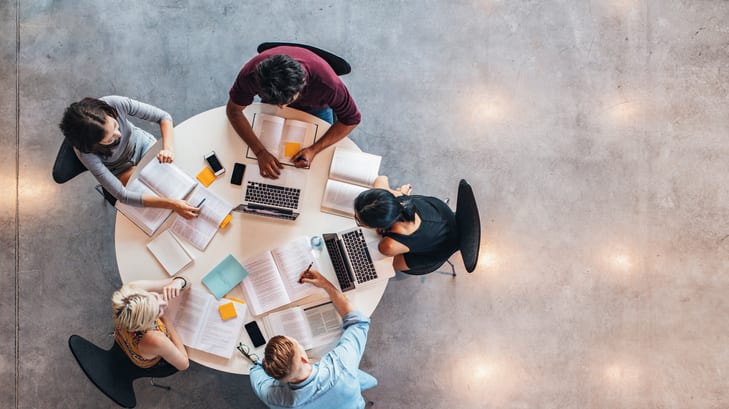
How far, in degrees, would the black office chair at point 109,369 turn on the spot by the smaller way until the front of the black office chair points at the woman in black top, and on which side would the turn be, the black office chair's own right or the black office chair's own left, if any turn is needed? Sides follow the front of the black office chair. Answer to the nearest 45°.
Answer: approximately 45° to the black office chair's own right

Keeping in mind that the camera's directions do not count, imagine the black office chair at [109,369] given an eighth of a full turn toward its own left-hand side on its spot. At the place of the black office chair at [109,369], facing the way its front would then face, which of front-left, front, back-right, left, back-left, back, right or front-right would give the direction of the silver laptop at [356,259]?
right

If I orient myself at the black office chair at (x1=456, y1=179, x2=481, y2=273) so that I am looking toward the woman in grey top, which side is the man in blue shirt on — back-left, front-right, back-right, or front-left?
front-left

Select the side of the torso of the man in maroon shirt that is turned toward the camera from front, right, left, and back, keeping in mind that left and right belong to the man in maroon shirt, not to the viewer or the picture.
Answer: front

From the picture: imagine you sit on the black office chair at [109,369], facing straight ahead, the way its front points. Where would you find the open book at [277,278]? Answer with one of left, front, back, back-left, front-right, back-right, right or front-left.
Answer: front-right

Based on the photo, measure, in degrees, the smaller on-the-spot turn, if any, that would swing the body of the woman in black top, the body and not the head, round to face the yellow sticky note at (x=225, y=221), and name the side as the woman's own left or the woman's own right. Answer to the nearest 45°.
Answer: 0° — they already face it

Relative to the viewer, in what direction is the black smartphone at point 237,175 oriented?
toward the camera

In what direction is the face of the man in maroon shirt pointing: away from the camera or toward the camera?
toward the camera

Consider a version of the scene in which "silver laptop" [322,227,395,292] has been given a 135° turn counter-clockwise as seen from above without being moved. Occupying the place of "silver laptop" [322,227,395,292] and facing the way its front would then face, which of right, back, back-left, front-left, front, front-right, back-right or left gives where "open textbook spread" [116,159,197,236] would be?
front-left

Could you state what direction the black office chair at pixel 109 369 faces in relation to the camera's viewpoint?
facing away from the viewer and to the right of the viewer

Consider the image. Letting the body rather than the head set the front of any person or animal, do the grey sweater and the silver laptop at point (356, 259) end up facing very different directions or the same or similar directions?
same or similar directions

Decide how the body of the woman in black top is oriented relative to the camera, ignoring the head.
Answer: to the viewer's left

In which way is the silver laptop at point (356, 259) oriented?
to the viewer's right
